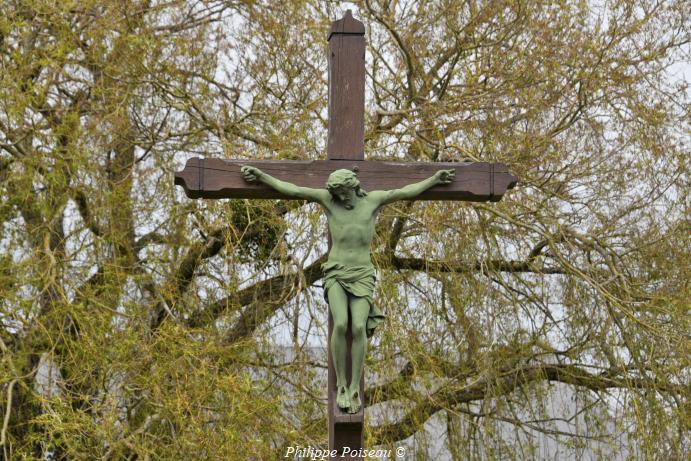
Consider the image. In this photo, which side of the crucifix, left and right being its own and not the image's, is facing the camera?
front

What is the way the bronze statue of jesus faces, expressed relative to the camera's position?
facing the viewer
